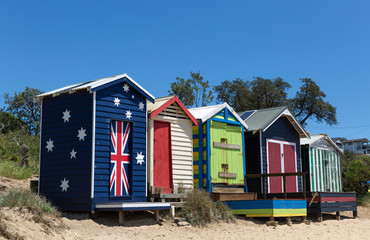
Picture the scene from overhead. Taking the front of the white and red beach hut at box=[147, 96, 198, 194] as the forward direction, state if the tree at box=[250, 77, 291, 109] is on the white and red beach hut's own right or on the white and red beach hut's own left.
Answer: on the white and red beach hut's own left

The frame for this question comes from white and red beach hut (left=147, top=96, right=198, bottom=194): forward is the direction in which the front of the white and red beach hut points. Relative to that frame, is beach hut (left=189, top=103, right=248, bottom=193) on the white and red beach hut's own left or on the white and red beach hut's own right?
on the white and red beach hut's own left

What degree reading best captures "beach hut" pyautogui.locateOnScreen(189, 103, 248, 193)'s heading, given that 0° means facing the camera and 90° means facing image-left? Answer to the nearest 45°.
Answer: approximately 315°

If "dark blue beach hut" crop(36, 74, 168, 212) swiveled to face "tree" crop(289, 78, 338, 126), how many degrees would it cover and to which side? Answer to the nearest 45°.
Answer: approximately 90° to its left

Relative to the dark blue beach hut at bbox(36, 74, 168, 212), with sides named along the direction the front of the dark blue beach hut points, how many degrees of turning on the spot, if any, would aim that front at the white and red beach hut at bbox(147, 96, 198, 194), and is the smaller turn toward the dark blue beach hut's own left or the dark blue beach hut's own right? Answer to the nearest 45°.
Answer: approximately 90° to the dark blue beach hut's own left

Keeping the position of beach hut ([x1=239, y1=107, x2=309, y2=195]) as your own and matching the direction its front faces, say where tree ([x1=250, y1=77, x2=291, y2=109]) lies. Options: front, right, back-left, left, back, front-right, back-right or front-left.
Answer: back-left
